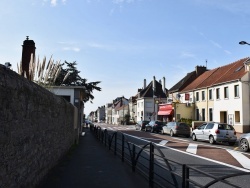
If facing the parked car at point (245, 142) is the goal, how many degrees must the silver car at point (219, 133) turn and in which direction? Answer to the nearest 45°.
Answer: approximately 135° to its left
